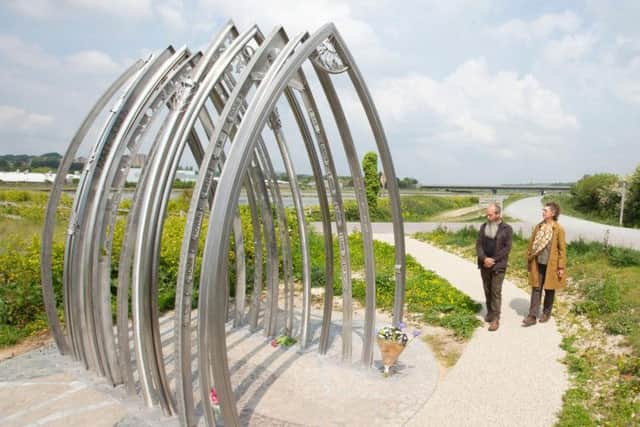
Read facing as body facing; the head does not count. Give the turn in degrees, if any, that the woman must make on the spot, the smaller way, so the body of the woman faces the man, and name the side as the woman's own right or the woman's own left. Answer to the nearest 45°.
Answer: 0° — they already face them

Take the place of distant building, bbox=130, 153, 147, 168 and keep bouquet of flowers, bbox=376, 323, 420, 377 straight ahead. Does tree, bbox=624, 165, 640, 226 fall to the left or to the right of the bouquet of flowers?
left

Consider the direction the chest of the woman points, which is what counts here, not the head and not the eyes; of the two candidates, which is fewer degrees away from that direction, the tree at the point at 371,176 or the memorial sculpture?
the memorial sculpture

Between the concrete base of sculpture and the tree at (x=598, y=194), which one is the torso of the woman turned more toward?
the concrete base of sculpture

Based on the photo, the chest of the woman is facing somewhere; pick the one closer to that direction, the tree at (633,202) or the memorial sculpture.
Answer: the memorial sculpture

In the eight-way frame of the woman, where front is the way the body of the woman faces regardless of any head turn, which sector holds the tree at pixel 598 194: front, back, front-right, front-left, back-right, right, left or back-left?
back-right

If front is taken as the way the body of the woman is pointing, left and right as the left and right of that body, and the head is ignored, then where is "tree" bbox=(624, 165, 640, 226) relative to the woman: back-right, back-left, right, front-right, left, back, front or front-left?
back-right

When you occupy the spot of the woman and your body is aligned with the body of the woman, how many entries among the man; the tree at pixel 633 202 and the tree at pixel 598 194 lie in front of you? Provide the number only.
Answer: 1

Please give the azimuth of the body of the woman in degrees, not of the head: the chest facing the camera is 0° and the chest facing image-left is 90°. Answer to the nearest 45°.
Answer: approximately 45°
